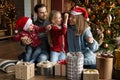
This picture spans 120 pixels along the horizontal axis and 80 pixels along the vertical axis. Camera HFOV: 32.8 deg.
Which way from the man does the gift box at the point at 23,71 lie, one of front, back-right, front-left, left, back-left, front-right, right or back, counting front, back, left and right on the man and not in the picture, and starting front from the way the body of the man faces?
front-right

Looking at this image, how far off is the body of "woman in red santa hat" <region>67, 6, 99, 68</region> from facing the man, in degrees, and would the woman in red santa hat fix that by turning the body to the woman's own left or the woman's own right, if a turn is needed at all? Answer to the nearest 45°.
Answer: approximately 45° to the woman's own right

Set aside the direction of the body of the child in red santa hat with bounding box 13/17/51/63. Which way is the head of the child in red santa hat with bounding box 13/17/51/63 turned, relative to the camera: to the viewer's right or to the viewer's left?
to the viewer's right

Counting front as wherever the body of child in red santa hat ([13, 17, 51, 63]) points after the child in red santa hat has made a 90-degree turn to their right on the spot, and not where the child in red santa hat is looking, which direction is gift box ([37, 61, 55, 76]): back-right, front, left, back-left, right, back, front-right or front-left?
front-left

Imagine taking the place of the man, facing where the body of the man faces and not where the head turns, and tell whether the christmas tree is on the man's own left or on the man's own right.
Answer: on the man's own left

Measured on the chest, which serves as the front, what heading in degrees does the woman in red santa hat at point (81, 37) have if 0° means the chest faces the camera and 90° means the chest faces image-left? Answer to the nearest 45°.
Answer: approximately 90°

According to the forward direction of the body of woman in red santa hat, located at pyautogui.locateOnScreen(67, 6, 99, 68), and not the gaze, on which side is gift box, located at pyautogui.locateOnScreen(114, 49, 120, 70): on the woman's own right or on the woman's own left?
on the woman's own left

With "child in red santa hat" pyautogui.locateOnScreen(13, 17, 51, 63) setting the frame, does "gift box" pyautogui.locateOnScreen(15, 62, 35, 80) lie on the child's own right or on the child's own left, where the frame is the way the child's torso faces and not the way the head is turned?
on the child's own right

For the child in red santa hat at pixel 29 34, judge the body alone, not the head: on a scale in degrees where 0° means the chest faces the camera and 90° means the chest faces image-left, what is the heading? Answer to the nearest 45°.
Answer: approximately 315°
